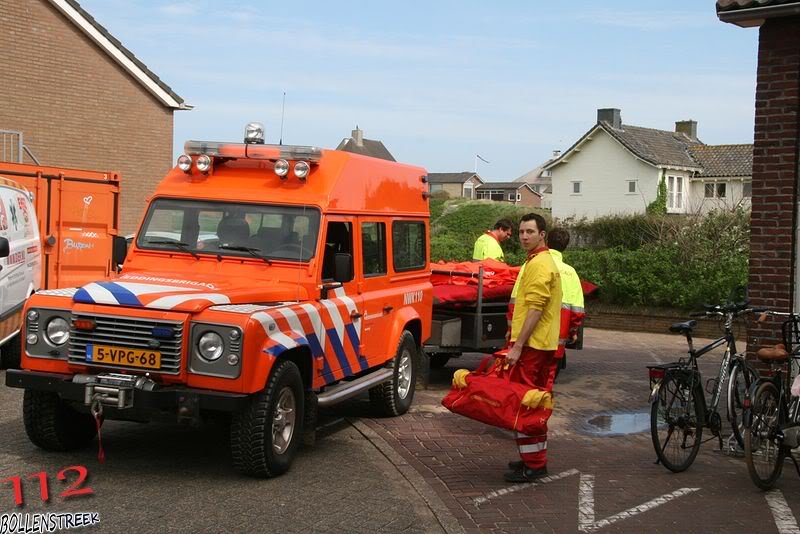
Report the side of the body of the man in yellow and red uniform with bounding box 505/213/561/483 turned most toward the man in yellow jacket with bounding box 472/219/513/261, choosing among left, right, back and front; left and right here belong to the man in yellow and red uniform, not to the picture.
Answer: right

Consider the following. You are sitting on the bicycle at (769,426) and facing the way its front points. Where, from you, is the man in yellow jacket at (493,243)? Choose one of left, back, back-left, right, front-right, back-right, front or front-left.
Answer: left

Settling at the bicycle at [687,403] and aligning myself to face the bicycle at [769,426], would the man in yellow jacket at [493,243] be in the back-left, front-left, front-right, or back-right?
back-left

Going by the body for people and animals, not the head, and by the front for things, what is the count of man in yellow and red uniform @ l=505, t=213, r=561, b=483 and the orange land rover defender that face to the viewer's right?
0

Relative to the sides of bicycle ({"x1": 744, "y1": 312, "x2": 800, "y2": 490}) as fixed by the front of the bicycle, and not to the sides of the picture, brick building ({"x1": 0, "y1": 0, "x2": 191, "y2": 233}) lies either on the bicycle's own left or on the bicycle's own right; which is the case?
on the bicycle's own left

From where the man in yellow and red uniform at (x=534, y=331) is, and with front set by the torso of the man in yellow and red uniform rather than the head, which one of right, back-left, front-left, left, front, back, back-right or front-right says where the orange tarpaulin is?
right

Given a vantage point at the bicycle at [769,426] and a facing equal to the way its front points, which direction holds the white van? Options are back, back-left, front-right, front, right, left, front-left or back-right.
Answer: back-left

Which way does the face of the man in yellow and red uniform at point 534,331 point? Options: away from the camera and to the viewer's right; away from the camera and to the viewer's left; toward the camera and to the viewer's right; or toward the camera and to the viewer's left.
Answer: toward the camera and to the viewer's left

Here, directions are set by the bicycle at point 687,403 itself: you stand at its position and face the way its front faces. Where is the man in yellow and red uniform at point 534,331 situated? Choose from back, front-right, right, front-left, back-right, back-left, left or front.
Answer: back

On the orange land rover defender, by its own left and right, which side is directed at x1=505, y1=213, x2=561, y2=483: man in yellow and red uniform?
left

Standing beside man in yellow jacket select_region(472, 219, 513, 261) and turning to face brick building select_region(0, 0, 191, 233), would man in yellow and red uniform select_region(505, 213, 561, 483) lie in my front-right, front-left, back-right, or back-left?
back-left
